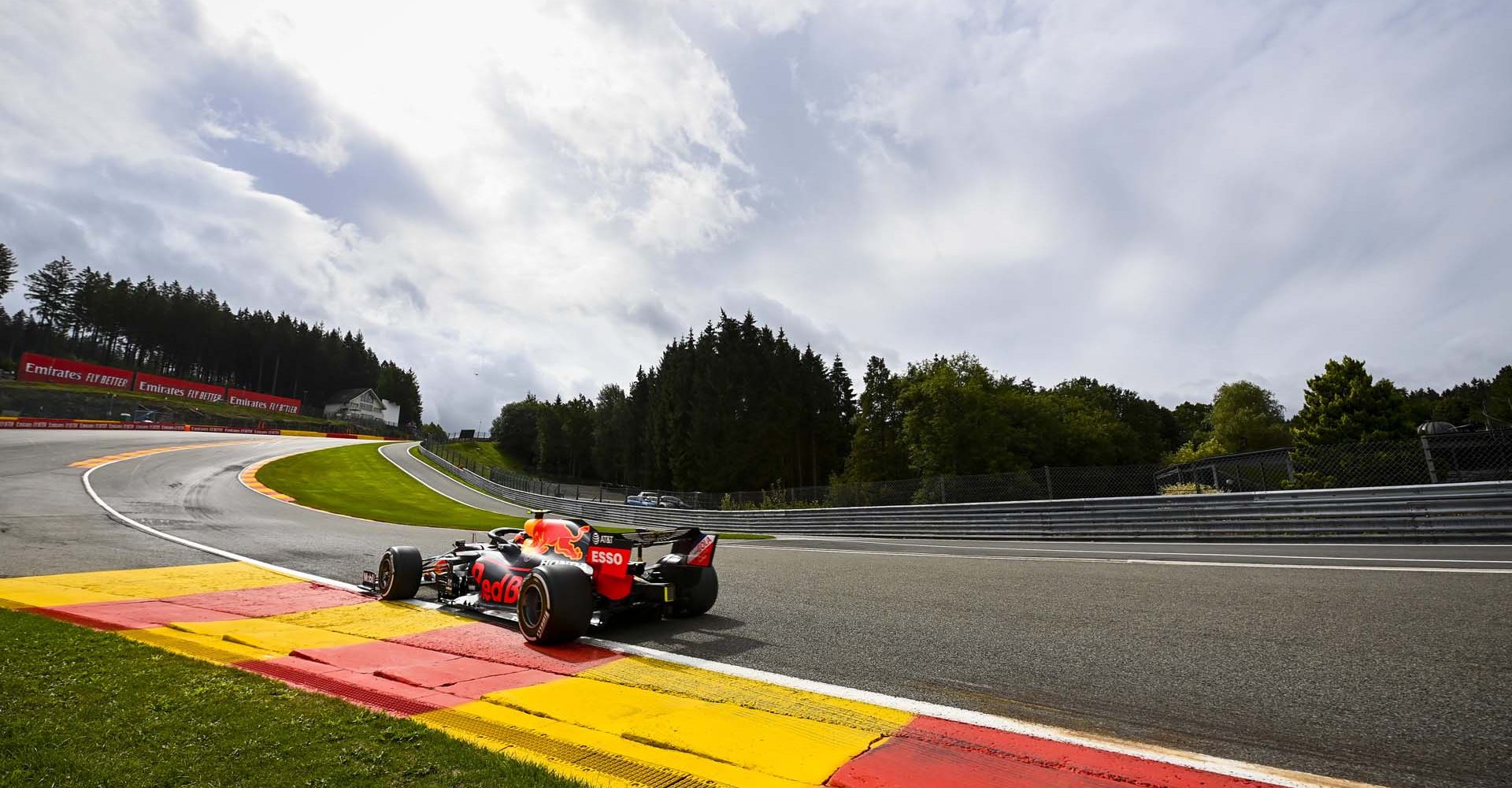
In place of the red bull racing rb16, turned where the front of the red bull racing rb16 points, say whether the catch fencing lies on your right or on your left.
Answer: on your right

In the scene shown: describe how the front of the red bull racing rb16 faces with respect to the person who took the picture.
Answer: facing away from the viewer and to the left of the viewer

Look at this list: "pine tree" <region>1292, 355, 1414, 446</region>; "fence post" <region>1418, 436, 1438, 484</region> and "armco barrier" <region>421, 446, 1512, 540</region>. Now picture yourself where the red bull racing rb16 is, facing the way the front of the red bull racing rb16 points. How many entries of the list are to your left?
0

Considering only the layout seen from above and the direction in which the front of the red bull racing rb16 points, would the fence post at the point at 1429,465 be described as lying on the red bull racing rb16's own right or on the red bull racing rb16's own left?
on the red bull racing rb16's own right

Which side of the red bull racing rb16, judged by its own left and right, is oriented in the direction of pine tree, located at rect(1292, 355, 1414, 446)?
right

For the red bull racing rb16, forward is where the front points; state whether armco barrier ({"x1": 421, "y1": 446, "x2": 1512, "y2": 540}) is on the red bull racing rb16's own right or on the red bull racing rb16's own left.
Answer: on the red bull racing rb16's own right
